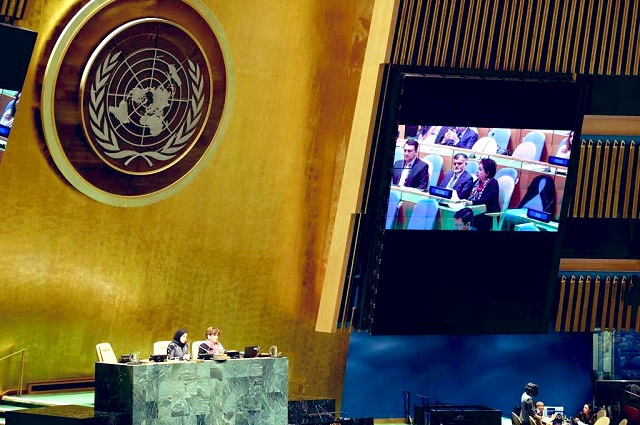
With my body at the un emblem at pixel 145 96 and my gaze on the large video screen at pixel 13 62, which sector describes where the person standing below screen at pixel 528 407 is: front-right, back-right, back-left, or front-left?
back-left

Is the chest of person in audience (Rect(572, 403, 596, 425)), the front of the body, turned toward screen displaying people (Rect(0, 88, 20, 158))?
yes

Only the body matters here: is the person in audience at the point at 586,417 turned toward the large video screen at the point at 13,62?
yes

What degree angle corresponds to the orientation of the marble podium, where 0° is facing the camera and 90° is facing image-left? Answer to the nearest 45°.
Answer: approximately 0°

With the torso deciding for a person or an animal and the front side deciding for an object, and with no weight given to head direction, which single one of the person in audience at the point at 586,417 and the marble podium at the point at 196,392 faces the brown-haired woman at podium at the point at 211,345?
the person in audience

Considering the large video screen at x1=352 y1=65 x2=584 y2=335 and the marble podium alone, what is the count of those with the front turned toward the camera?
2
